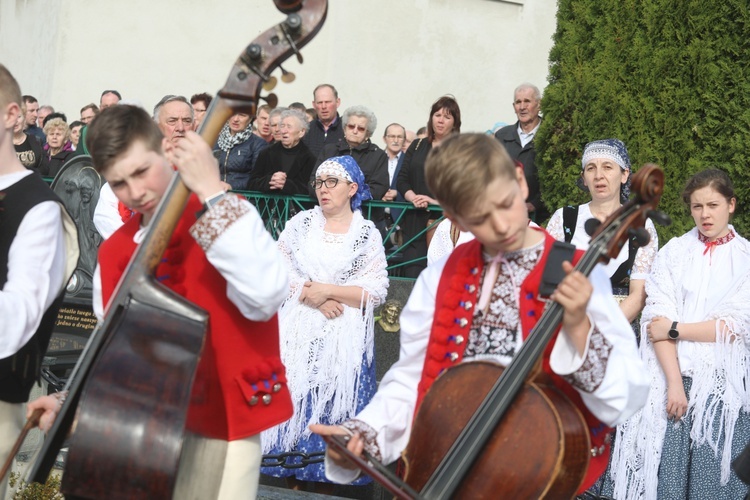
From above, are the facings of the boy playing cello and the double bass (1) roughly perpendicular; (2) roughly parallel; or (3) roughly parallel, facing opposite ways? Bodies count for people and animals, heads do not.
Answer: roughly perpendicular

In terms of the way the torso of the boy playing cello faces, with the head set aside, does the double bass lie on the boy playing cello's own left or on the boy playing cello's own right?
on the boy playing cello's own right

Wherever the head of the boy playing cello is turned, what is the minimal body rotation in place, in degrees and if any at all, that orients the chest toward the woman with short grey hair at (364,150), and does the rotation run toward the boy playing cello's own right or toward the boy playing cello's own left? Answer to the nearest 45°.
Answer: approximately 180°

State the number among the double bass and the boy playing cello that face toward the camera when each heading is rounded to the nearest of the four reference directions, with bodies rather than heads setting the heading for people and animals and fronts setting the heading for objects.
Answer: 1

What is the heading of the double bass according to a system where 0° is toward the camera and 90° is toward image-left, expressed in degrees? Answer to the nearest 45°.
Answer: approximately 90°

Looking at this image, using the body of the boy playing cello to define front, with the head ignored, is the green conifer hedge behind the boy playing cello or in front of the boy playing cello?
behind

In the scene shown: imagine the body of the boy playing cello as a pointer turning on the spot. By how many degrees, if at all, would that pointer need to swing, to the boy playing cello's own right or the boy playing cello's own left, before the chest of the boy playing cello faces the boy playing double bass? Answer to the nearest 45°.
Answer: approximately 90° to the boy playing cello's own right
